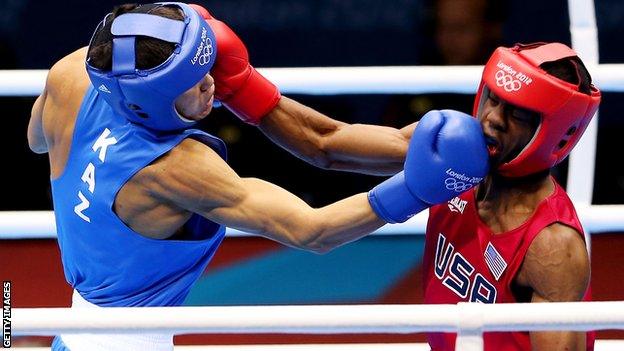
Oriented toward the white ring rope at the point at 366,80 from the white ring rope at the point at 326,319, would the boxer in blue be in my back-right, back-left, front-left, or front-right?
front-left

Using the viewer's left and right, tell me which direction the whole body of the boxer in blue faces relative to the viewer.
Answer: facing away from the viewer and to the right of the viewer

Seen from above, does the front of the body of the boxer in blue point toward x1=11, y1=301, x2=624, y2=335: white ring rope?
no

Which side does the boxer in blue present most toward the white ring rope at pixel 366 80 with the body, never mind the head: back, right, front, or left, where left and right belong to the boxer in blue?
front

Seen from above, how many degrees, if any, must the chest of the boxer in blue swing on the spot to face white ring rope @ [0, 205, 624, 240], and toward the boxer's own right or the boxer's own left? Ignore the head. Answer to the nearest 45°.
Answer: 0° — they already face it
